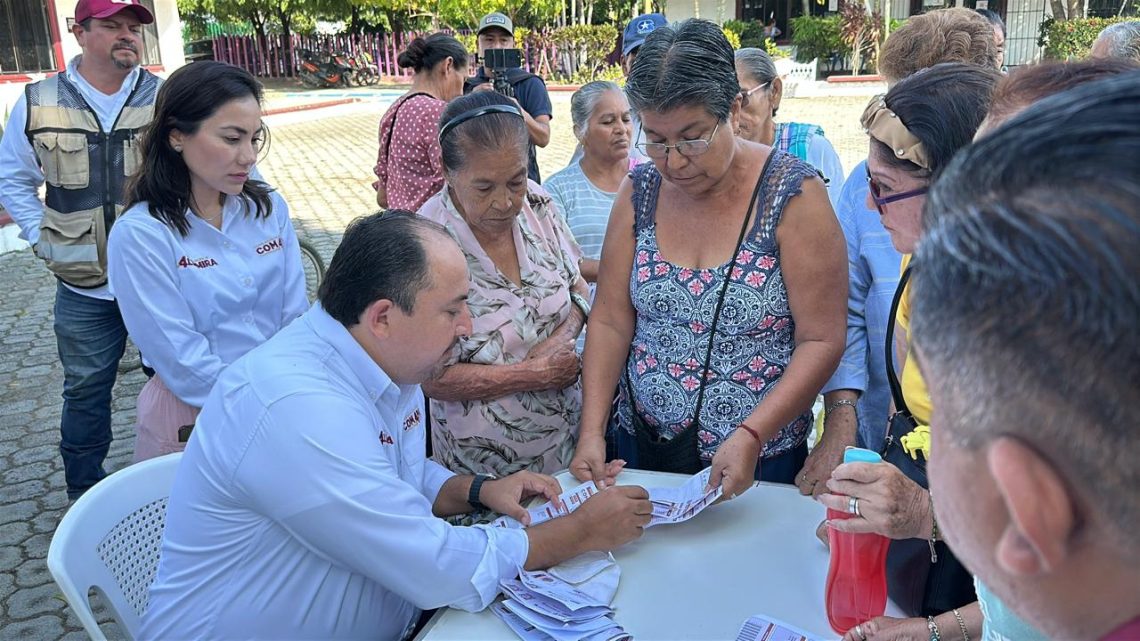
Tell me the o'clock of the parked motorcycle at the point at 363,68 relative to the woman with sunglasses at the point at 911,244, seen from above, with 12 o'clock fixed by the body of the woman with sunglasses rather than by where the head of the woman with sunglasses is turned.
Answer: The parked motorcycle is roughly at 2 o'clock from the woman with sunglasses.

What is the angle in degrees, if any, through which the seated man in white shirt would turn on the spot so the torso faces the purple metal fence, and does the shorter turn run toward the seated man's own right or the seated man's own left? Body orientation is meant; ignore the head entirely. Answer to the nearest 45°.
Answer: approximately 90° to the seated man's own left

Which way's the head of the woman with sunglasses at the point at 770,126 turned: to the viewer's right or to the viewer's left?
to the viewer's left

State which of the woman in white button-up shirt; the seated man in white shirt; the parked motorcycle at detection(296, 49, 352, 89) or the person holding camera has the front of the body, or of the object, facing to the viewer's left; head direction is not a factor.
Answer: the parked motorcycle

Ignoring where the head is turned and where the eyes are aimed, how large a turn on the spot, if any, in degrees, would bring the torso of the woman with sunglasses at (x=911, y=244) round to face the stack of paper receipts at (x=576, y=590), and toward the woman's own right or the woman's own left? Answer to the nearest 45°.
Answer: approximately 45° to the woman's own left

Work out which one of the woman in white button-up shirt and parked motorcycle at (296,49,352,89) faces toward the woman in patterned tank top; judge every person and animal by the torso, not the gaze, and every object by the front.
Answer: the woman in white button-up shirt

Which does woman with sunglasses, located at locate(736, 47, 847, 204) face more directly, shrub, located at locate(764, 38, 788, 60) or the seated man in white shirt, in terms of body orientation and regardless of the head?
the seated man in white shirt

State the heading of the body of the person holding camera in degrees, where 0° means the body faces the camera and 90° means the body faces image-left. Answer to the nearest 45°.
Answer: approximately 0°

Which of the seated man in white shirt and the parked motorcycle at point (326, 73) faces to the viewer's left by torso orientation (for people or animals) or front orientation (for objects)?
the parked motorcycle

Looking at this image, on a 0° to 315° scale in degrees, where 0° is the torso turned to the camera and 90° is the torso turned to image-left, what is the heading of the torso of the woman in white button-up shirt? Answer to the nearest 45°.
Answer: approximately 315°

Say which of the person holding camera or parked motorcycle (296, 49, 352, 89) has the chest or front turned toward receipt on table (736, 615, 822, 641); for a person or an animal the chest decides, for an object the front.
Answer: the person holding camera

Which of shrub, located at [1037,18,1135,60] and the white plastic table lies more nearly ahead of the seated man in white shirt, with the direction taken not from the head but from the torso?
the white plastic table

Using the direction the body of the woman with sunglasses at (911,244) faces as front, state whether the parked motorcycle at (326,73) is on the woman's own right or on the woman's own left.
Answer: on the woman's own right

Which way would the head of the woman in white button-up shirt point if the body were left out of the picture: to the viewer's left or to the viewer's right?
to the viewer's right
